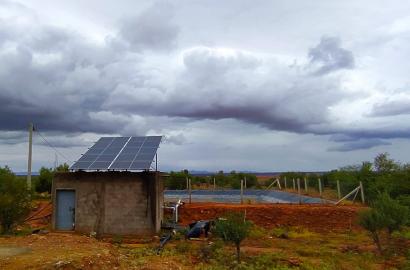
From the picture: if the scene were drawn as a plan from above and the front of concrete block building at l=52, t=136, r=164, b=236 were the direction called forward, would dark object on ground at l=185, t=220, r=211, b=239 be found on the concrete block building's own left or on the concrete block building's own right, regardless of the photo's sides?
on the concrete block building's own left

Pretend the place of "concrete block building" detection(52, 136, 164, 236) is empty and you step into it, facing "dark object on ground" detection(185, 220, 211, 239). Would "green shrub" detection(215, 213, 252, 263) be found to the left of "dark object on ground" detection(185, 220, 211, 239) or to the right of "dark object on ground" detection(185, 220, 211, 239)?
right

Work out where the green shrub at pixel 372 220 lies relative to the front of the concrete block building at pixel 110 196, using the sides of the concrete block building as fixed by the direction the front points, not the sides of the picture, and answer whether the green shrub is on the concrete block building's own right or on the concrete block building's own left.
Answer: on the concrete block building's own left

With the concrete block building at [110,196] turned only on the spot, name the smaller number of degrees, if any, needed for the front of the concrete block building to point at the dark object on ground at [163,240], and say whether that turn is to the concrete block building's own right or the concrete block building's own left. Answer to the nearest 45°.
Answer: approximately 45° to the concrete block building's own left

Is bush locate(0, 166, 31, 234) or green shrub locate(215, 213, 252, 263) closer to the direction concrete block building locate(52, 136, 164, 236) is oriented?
the green shrub

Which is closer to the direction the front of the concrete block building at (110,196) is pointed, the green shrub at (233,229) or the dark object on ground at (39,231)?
the green shrub

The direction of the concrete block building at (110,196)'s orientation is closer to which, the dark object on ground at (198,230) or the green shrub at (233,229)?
the green shrub

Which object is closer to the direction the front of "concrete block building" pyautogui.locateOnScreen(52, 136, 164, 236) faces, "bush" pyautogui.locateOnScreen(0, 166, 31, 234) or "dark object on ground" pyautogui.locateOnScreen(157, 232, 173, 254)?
the dark object on ground

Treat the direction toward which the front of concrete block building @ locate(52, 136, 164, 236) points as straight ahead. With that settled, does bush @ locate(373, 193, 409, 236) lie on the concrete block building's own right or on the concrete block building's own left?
on the concrete block building's own left

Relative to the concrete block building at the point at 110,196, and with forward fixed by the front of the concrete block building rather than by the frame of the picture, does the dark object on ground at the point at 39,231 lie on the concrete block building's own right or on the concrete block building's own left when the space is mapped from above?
on the concrete block building's own right

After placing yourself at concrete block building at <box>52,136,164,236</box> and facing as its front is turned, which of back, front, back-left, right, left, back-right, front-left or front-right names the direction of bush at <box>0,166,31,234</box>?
right

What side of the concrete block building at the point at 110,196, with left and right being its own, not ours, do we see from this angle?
front
